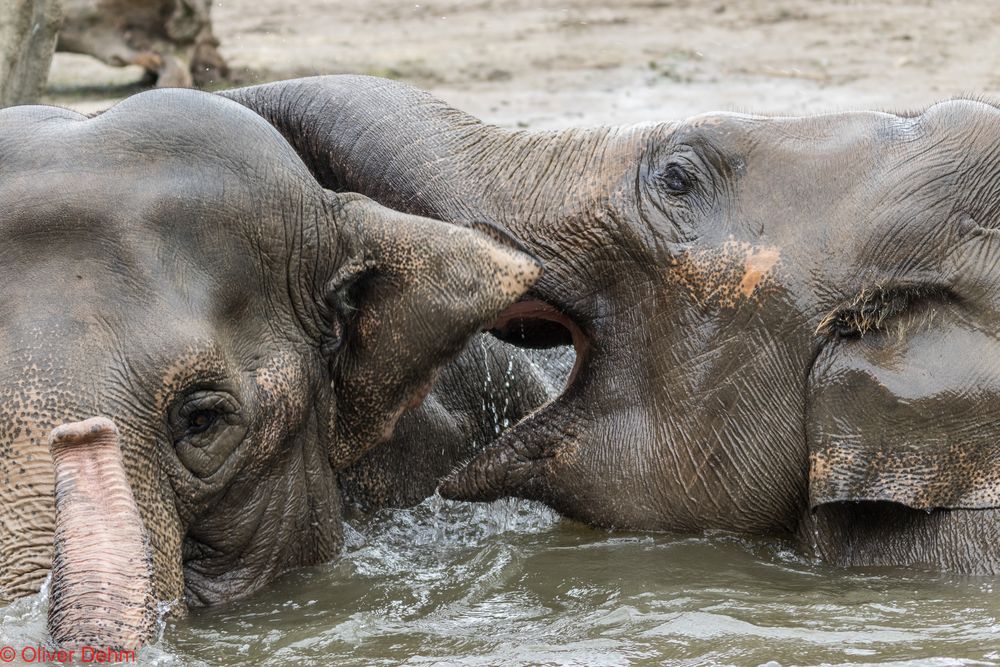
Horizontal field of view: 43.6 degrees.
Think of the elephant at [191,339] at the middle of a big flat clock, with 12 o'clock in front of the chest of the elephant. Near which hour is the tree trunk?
The tree trunk is roughly at 4 o'clock from the elephant.

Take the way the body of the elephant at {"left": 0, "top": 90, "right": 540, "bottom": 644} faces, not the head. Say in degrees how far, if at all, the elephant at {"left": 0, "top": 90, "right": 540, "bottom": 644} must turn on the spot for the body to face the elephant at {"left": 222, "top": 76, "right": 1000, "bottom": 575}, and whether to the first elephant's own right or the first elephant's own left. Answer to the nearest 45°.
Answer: approximately 135° to the first elephant's own left

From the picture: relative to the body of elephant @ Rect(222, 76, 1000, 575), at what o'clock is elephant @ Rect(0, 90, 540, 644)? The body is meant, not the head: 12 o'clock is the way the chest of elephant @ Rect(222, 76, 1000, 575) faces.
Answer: elephant @ Rect(0, 90, 540, 644) is roughly at 11 o'clock from elephant @ Rect(222, 76, 1000, 575).

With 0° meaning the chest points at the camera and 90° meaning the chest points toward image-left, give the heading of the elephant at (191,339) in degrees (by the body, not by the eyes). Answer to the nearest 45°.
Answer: approximately 45°

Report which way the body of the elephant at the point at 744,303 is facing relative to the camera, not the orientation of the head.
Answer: to the viewer's left

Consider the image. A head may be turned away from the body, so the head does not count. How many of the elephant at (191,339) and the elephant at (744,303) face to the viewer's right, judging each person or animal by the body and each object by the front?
0

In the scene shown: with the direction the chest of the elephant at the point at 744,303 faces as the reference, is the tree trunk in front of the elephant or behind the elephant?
in front
